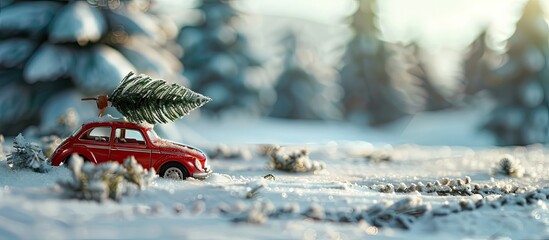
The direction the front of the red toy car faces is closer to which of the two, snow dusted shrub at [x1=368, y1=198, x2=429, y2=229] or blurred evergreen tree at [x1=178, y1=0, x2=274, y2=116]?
the snow dusted shrub

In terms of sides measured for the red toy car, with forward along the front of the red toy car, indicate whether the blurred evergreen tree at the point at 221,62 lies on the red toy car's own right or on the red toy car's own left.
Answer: on the red toy car's own left

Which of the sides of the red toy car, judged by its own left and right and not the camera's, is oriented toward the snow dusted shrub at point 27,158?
back

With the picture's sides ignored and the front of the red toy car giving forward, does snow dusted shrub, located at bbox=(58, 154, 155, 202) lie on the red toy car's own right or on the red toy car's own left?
on the red toy car's own right

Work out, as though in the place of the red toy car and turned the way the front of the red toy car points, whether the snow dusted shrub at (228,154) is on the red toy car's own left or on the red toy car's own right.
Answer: on the red toy car's own left

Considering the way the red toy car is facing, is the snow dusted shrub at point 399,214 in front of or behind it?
in front

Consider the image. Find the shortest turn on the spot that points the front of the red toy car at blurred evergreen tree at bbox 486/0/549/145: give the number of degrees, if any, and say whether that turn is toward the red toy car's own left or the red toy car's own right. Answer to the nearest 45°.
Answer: approximately 45° to the red toy car's own left

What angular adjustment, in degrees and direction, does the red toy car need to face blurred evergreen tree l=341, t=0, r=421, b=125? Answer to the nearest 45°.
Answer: approximately 45° to its left

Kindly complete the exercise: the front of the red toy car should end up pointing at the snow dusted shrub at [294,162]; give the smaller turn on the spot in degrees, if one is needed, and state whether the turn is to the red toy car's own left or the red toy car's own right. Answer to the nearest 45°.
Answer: approximately 45° to the red toy car's own left

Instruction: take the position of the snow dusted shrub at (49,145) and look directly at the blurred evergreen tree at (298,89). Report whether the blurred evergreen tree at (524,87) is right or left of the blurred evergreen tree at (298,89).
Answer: right

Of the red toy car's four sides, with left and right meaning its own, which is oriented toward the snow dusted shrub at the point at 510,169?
front

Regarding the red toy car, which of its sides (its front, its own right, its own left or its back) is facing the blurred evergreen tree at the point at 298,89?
left

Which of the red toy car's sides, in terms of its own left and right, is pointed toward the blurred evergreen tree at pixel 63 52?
left

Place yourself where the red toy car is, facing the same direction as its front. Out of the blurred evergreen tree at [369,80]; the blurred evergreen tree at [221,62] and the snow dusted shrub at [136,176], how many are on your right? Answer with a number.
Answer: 1

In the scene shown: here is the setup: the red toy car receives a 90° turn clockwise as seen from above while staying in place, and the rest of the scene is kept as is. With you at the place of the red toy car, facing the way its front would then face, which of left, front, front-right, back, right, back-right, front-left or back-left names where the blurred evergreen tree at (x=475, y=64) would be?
back-left

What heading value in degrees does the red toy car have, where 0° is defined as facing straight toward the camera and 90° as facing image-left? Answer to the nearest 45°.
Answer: approximately 270°
